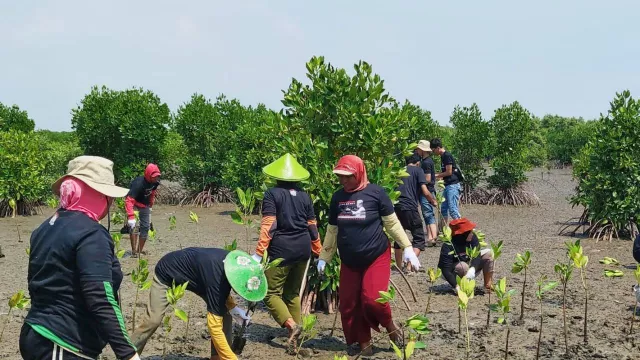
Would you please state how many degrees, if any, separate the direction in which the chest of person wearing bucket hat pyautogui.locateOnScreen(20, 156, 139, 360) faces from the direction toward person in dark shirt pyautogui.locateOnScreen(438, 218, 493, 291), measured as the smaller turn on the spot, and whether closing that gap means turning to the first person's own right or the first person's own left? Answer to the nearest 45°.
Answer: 0° — they already face them

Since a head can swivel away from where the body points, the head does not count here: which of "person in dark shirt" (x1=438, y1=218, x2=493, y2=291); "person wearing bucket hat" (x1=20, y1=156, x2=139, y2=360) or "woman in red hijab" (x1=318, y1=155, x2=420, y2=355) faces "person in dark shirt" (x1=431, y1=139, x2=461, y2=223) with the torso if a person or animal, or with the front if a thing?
the person wearing bucket hat

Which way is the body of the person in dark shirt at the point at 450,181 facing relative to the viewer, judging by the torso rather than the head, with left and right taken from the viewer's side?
facing to the left of the viewer

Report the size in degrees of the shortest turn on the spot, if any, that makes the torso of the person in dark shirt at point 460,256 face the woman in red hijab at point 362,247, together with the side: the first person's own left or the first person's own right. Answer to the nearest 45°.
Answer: approximately 45° to the first person's own right

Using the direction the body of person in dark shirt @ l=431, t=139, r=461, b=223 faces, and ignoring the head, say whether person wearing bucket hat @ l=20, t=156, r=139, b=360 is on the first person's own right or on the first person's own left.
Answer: on the first person's own left

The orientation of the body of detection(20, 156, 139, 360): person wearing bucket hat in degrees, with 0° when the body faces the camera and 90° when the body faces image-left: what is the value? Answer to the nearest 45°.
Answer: approximately 225°

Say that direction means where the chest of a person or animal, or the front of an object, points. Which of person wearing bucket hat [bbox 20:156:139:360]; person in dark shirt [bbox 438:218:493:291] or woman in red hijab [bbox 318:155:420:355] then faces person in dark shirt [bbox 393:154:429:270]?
the person wearing bucket hat

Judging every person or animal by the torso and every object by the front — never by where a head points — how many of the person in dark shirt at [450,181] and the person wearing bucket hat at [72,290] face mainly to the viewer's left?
1

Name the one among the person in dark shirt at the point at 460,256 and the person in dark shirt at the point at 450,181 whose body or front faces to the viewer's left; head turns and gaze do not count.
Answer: the person in dark shirt at the point at 450,181

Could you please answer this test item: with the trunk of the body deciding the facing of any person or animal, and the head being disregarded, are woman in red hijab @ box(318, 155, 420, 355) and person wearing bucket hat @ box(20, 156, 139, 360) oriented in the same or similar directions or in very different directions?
very different directions

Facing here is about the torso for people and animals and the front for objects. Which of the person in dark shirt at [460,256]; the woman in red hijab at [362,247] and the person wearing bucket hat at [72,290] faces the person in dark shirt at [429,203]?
the person wearing bucket hat

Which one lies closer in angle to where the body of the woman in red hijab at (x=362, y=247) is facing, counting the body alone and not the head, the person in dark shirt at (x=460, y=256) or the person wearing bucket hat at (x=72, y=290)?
the person wearing bucket hat
